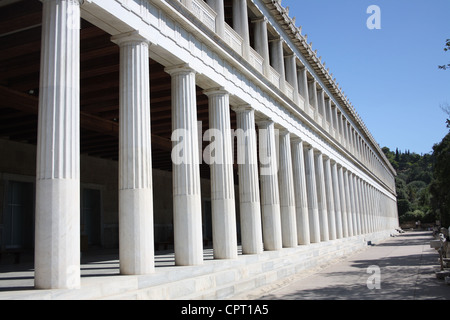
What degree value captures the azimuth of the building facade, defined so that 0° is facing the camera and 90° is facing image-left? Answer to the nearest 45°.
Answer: approximately 315°
